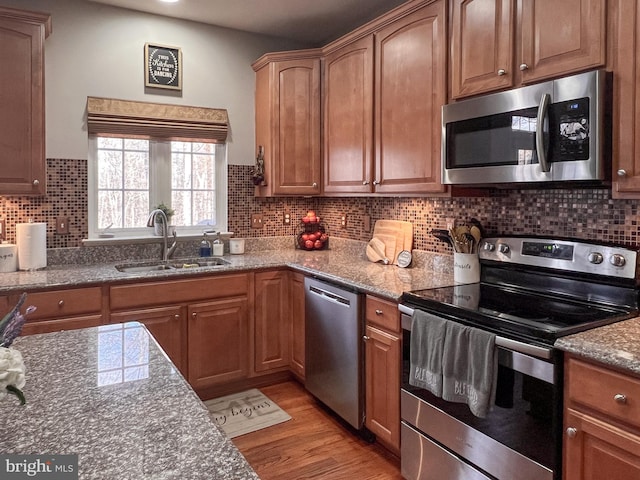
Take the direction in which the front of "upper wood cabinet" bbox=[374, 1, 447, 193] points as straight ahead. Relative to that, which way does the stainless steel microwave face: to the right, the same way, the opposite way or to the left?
the same way

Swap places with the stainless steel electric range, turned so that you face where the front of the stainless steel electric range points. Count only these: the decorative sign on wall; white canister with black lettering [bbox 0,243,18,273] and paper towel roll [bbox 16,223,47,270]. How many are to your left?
0

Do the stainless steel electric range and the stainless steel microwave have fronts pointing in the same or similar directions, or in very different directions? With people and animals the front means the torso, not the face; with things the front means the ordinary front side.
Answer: same or similar directions

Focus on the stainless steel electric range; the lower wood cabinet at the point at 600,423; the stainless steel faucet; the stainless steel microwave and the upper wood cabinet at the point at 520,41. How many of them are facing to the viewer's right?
0

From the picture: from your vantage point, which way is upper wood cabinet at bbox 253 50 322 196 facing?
toward the camera

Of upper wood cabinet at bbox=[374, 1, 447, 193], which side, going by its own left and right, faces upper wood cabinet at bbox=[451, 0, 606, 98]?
left

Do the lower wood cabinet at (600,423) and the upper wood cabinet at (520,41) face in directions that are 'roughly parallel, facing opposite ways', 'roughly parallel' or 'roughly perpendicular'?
roughly parallel

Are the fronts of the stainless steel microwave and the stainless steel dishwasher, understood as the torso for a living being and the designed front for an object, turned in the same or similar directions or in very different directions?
same or similar directions

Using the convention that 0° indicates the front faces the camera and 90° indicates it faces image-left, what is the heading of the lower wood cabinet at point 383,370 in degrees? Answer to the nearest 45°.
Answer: approximately 45°

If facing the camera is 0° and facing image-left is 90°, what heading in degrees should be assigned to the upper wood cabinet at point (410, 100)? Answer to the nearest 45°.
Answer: approximately 45°

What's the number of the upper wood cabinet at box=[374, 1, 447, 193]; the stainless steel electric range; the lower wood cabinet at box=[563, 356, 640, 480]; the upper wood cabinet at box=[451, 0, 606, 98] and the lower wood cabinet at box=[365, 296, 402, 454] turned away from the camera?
0

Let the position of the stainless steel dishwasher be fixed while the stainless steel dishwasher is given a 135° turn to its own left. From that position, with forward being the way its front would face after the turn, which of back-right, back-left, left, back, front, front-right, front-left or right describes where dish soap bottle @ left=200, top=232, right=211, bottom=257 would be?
back-left

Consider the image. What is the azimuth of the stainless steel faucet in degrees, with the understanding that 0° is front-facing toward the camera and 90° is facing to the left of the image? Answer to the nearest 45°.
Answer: approximately 45°

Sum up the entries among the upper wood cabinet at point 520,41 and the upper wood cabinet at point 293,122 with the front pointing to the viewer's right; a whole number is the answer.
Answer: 0

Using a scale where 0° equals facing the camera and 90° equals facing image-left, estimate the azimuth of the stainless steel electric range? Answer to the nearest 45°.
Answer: approximately 45°

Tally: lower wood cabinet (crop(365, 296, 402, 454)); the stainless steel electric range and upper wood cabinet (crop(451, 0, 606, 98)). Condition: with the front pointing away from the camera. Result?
0
